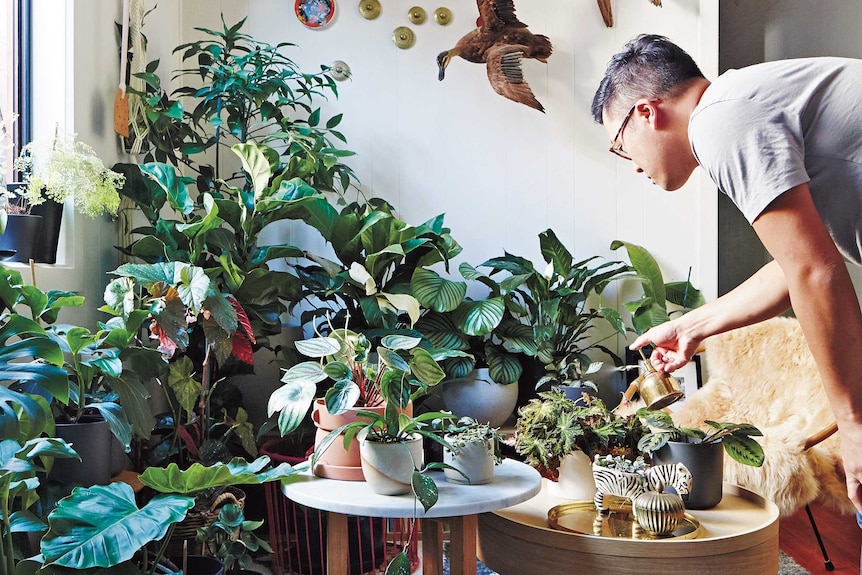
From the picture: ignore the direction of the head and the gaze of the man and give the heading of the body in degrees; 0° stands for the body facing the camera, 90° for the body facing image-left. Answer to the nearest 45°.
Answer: approximately 90°

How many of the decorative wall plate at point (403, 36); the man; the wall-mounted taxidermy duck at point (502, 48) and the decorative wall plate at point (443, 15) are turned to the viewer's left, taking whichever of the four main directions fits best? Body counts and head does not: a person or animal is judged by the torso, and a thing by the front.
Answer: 2

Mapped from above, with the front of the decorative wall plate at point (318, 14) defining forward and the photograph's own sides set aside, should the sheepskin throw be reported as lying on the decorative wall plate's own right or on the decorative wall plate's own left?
on the decorative wall plate's own left

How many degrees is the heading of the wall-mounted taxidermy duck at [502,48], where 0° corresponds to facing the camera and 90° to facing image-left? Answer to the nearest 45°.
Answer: approximately 90°

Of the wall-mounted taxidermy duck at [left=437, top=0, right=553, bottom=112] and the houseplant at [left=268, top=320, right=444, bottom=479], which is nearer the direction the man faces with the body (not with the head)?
the houseplant

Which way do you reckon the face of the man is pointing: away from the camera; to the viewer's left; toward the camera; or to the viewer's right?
to the viewer's left
